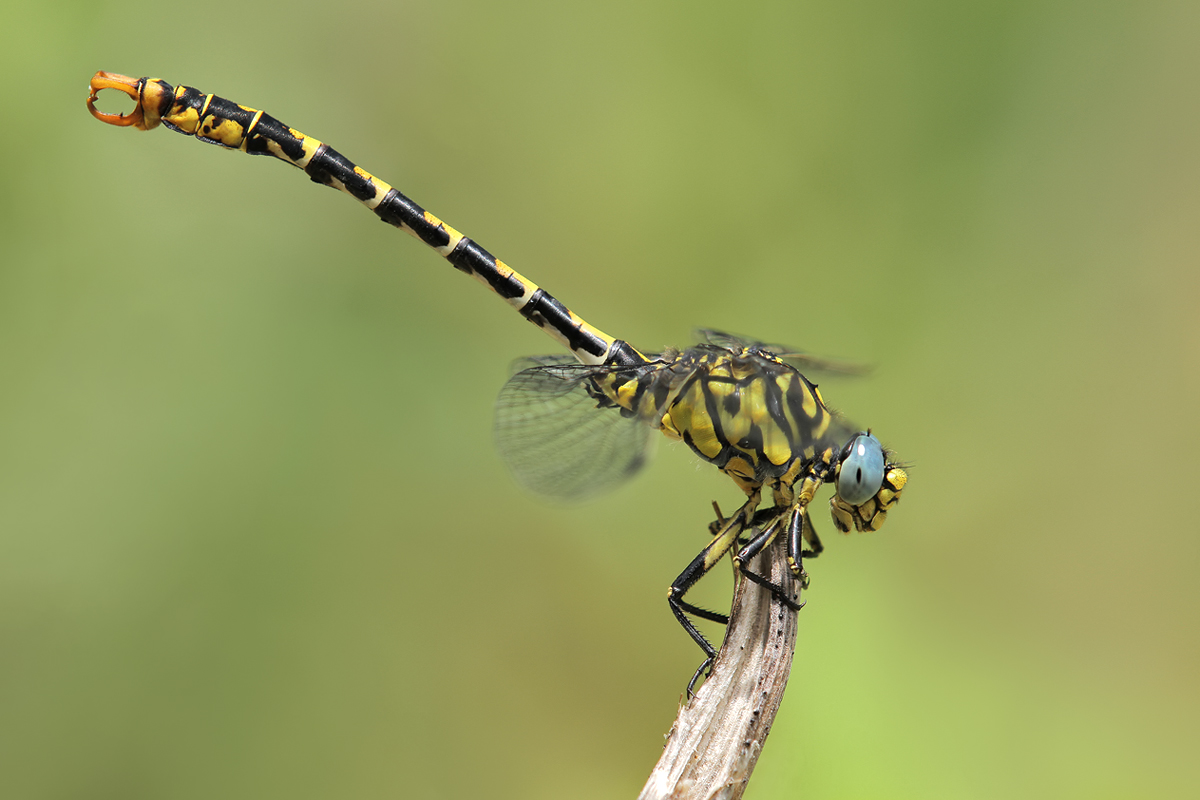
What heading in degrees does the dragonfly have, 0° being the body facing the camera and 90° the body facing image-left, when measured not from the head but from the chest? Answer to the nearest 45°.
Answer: approximately 270°
